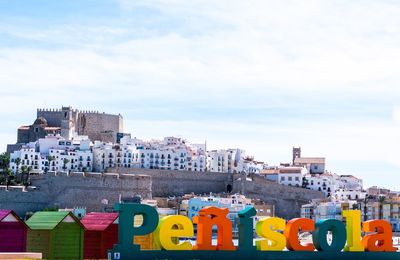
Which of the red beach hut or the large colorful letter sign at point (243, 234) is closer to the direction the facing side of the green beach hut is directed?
the large colorful letter sign

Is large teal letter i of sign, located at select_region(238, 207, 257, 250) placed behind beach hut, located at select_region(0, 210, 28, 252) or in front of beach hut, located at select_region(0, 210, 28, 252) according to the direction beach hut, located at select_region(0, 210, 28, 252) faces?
in front

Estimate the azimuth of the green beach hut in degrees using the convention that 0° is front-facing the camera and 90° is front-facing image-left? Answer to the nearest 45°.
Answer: approximately 315°

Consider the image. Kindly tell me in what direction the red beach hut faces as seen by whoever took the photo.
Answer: facing the viewer and to the right of the viewer

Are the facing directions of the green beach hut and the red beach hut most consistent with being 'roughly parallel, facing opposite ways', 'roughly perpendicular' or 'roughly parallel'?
roughly parallel

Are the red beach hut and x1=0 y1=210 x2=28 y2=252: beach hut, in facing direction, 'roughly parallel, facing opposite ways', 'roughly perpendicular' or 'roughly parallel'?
roughly parallel

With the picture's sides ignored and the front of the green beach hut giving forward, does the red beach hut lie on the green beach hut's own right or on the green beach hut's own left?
on the green beach hut's own left

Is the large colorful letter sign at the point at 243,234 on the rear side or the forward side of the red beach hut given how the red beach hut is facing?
on the forward side

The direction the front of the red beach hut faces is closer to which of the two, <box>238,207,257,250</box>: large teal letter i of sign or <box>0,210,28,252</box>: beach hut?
the large teal letter i of sign

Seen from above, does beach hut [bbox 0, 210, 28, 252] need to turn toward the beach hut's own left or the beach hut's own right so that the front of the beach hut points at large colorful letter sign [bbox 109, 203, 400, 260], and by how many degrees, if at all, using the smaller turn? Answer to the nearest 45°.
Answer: approximately 45° to the beach hut's own left

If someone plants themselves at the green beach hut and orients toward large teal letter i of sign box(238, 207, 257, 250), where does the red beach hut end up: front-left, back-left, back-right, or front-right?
front-left

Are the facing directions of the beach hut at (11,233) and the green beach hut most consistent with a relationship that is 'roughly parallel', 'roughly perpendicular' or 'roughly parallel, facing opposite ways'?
roughly parallel

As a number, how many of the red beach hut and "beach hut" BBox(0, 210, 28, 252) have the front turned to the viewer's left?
0

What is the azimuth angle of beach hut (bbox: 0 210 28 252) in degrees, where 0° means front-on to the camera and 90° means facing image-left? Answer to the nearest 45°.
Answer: approximately 315°

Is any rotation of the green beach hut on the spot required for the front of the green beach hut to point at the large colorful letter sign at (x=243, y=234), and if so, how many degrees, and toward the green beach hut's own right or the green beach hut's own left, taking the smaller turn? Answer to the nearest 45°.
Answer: approximately 45° to the green beach hut's own left
